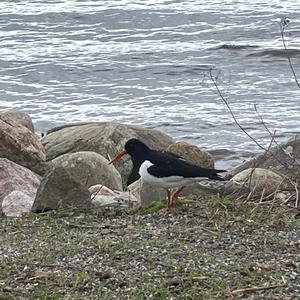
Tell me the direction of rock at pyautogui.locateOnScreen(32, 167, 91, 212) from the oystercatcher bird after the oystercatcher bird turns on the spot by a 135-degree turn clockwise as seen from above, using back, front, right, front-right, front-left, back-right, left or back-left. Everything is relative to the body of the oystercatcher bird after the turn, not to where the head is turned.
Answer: back-left

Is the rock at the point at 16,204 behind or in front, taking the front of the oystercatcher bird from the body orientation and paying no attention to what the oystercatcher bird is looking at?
in front

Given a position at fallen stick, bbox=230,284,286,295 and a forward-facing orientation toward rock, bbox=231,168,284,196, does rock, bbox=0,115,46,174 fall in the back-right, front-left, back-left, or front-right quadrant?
front-left

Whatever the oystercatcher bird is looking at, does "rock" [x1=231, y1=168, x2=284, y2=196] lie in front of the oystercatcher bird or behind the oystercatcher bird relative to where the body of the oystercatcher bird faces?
behind

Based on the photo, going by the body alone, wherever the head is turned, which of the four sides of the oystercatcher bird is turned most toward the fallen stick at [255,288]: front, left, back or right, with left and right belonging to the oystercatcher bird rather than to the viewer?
left

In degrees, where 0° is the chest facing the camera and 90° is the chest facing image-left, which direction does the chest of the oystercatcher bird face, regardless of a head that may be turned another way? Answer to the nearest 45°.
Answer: approximately 90°

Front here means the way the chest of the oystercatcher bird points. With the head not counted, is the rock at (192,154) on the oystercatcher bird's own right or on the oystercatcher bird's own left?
on the oystercatcher bird's own right
